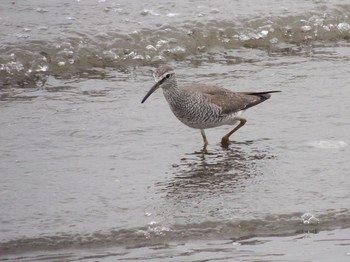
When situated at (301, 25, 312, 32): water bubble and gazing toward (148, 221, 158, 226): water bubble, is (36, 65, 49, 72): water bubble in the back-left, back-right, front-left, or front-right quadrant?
front-right

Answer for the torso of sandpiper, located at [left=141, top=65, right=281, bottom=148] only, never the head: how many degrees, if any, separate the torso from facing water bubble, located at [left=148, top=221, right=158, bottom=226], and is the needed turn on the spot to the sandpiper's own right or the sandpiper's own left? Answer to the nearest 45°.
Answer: approximately 90° to the sandpiper's own left

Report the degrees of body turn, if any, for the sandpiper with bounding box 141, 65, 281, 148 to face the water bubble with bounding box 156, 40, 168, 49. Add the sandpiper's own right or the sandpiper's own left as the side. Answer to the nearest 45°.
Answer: approximately 90° to the sandpiper's own right

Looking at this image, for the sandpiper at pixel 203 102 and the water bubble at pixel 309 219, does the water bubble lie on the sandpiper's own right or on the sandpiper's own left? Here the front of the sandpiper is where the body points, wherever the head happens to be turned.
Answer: on the sandpiper's own left

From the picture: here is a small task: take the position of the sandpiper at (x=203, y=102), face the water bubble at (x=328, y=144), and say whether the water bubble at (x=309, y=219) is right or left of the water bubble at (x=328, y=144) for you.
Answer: right

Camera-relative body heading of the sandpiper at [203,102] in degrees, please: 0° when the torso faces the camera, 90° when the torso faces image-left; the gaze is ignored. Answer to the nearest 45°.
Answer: approximately 90°

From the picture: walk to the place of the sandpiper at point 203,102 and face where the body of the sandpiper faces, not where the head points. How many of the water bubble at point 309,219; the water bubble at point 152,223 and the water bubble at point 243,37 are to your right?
1

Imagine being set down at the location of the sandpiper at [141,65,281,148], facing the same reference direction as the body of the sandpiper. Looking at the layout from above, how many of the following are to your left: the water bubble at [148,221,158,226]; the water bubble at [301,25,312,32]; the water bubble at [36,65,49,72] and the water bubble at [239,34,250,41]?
1

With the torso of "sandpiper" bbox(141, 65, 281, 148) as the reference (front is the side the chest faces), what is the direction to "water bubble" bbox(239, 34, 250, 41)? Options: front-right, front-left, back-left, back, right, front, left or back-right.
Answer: right

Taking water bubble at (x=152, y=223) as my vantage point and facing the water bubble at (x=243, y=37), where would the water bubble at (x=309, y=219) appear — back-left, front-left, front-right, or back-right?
front-right

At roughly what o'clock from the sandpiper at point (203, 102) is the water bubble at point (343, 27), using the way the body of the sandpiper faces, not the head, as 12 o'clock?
The water bubble is roughly at 4 o'clock from the sandpiper.
